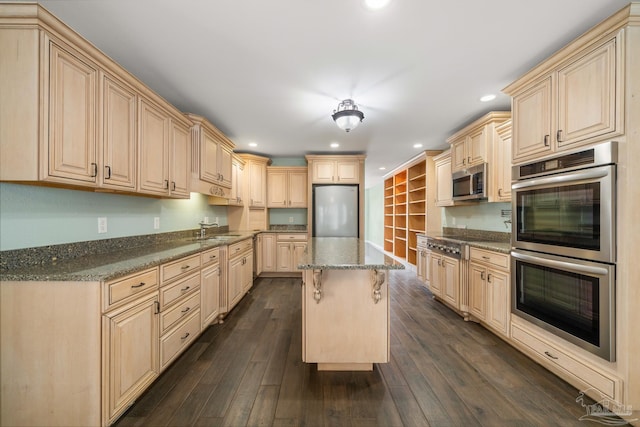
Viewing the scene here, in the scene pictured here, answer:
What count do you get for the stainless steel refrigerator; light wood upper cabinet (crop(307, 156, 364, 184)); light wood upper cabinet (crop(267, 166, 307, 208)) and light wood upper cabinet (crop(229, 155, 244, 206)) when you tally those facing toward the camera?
3

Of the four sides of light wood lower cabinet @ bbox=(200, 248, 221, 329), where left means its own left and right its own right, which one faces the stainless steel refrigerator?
left

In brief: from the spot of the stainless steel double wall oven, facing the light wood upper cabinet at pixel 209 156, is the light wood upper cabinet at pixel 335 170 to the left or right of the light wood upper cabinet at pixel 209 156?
right

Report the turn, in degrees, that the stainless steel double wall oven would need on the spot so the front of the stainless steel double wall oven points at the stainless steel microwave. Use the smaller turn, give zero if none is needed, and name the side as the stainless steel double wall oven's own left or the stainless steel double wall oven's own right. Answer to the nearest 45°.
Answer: approximately 90° to the stainless steel double wall oven's own right

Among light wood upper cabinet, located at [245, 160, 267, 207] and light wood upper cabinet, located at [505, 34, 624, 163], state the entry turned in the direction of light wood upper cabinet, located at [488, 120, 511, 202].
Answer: light wood upper cabinet, located at [245, 160, 267, 207]

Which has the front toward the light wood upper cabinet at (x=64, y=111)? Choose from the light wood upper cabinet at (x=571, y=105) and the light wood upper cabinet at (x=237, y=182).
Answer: the light wood upper cabinet at (x=571, y=105)

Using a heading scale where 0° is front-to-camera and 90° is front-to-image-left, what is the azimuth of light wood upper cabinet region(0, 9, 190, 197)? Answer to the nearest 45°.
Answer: approximately 315°

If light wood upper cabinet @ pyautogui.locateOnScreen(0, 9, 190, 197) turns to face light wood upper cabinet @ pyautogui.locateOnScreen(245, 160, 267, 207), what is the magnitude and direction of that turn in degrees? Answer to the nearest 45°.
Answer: approximately 90° to its left

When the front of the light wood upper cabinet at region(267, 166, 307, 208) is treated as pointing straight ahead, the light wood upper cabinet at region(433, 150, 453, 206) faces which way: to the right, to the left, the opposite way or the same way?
to the right
